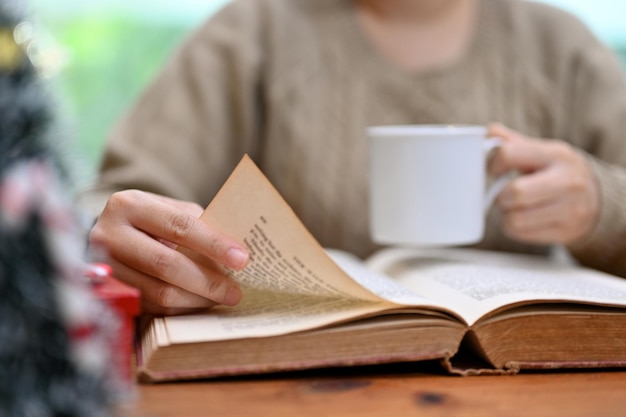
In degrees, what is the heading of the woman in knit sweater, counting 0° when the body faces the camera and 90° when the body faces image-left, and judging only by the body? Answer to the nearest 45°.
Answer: approximately 0°
